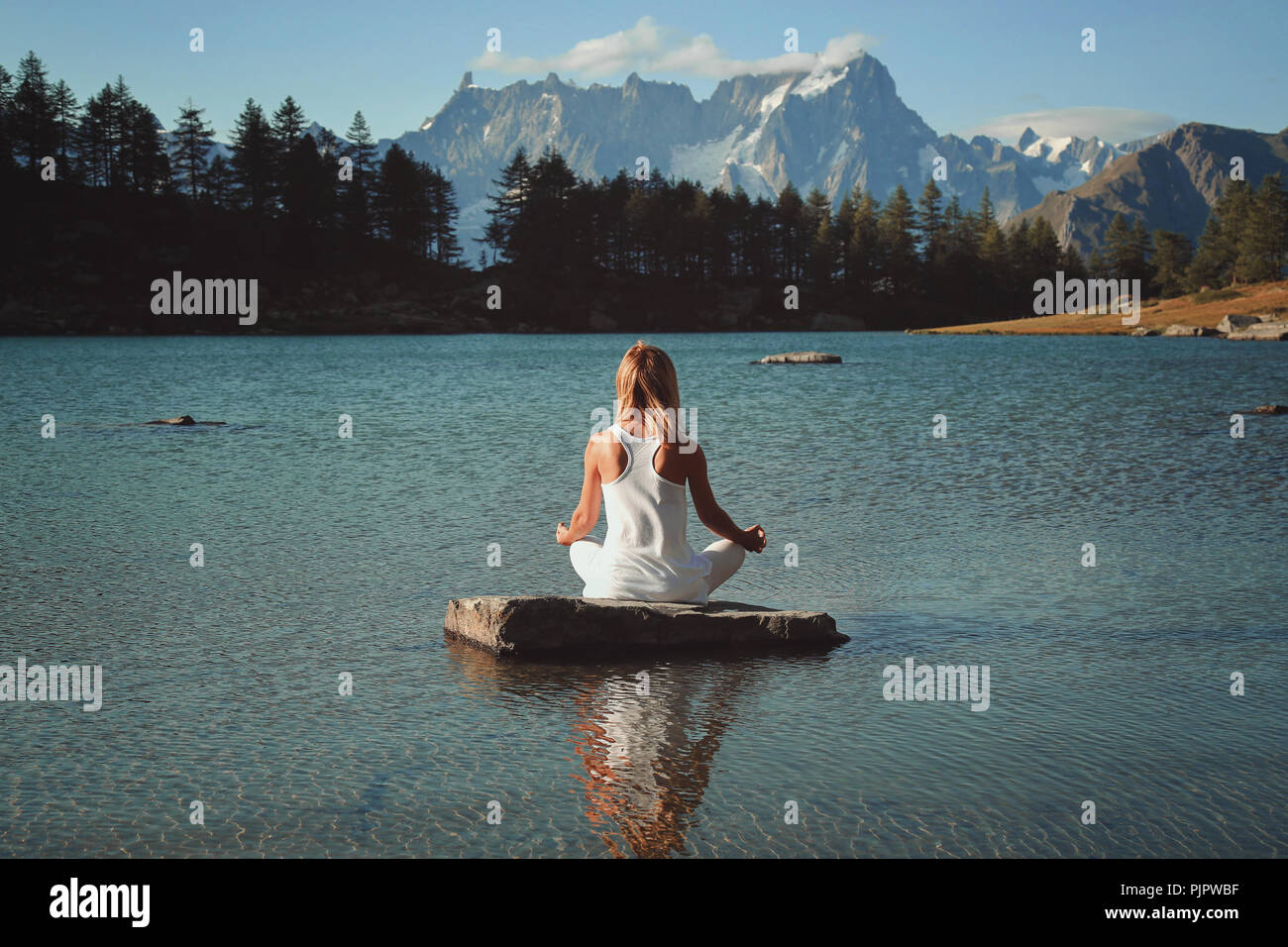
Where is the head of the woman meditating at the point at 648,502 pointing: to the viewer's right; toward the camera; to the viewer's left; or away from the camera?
away from the camera

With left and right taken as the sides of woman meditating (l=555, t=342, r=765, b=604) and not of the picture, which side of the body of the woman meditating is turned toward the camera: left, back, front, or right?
back
